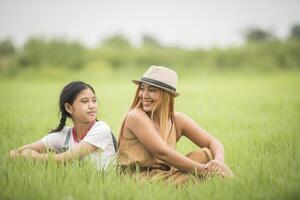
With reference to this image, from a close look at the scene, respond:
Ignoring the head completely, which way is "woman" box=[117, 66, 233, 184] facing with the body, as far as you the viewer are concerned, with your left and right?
facing the viewer and to the right of the viewer

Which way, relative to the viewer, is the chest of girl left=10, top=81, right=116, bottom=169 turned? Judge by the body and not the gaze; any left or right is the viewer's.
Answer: facing the viewer and to the left of the viewer

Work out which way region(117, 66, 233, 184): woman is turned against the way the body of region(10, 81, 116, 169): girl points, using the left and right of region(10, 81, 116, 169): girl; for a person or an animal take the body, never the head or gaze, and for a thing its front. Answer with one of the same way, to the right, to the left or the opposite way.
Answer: to the left

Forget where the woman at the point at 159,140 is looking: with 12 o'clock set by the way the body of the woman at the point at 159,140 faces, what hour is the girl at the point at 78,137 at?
the girl at the point at 78,137 is roughly at 5 o'clock from the woman at the point at 159,140.

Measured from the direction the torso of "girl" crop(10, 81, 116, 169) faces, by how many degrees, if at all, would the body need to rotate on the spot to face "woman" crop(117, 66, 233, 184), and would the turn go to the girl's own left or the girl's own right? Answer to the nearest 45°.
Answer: approximately 90° to the girl's own left

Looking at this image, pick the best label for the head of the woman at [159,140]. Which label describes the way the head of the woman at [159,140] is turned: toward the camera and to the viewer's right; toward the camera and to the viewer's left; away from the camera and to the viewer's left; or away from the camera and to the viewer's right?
toward the camera and to the viewer's left

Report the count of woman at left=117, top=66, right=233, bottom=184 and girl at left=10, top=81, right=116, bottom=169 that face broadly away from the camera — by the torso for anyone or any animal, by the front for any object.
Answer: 0
